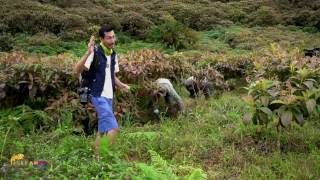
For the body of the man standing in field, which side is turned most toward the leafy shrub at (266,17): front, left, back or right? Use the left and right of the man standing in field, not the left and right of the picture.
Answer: left

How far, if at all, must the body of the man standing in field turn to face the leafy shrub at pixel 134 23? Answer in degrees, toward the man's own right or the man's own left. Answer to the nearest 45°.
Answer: approximately 135° to the man's own left

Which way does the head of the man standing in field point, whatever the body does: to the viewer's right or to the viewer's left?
to the viewer's right

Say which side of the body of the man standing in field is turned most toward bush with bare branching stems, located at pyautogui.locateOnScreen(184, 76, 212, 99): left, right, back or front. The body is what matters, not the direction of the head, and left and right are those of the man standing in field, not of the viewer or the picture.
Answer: left

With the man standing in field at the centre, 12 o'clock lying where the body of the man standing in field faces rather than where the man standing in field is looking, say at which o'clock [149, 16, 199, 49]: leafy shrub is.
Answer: The leafy shrub is roughly at 8 o'clock from the man standing in field.

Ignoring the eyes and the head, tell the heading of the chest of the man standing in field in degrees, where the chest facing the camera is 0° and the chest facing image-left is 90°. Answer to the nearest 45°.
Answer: approximately 315°

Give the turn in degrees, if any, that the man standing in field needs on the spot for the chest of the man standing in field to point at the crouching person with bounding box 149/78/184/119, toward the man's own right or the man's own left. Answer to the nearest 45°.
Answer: approximately 90° to the man's own left
